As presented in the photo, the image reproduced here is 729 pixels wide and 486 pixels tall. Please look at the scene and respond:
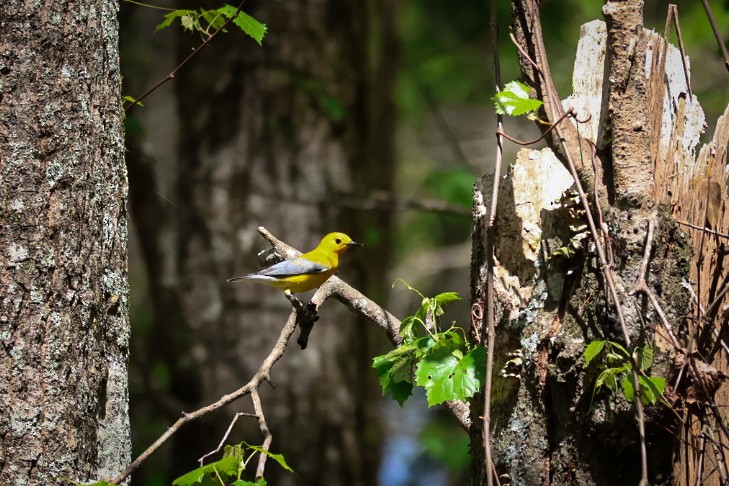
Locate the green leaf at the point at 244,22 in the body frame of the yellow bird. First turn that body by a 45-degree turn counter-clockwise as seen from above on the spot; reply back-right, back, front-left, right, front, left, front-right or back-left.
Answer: back-left

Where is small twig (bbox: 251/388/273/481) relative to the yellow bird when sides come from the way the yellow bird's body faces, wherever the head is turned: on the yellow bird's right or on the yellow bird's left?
on the yellow bird's right

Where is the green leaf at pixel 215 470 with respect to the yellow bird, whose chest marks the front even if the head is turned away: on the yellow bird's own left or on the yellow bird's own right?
on the yellow bird's own right

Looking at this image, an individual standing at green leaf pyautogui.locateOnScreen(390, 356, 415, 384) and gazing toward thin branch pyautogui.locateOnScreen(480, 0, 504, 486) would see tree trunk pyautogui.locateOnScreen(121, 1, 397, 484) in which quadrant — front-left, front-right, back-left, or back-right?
back-left

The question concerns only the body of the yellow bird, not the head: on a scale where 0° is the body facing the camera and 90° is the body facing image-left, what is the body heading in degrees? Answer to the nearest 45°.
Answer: approximately 270°
